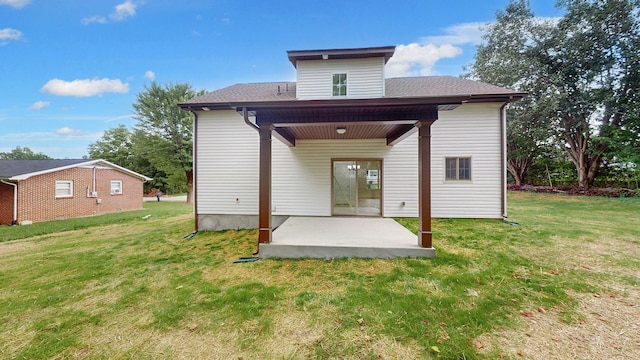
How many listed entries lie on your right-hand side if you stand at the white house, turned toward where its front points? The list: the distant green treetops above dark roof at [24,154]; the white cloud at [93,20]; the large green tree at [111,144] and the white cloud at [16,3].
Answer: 0

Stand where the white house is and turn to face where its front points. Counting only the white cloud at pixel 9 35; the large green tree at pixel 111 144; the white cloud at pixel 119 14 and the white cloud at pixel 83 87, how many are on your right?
0

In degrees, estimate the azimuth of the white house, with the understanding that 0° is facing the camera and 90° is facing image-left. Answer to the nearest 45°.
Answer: approximately 180°

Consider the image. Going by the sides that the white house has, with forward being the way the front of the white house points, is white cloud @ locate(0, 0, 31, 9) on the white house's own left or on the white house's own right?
on the white house's own left

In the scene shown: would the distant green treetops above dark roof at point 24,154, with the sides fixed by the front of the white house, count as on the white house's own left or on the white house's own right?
on the white house's own left

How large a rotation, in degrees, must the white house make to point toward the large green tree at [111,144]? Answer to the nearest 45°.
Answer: approximately 135° to its right

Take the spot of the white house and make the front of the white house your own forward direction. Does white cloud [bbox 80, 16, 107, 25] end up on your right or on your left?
on your left

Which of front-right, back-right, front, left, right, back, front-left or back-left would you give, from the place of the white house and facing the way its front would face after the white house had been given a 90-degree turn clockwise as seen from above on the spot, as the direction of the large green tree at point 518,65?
front-left

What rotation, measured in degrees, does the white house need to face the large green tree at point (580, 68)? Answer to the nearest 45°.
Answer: approximately 135° to its left

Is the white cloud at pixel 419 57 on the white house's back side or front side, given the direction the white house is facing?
on the front side

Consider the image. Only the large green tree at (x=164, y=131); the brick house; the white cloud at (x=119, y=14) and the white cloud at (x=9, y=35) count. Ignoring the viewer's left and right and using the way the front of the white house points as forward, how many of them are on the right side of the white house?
0

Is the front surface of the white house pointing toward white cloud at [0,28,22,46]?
no

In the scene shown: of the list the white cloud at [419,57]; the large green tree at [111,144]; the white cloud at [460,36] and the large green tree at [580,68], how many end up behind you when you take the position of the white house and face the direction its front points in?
0

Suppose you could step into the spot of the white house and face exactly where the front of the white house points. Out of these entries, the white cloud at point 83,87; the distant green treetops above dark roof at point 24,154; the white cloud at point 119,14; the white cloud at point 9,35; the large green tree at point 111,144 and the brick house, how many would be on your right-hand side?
0
